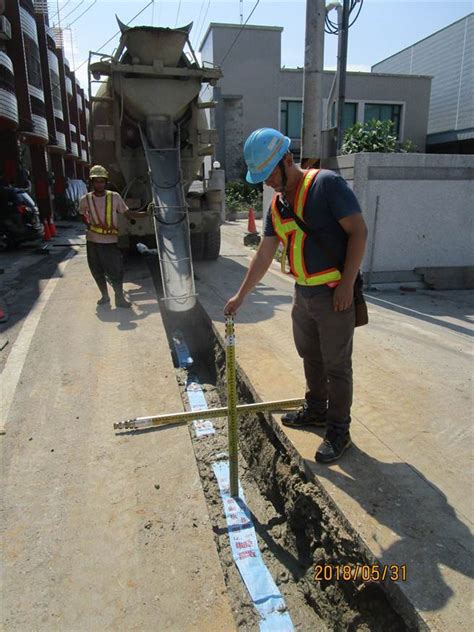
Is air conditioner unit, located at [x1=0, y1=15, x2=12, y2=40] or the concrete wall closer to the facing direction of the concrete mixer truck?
the air conditioner unit

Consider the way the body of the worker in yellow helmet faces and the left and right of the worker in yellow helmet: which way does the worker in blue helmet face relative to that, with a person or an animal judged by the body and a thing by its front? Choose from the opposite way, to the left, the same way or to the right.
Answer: to the right

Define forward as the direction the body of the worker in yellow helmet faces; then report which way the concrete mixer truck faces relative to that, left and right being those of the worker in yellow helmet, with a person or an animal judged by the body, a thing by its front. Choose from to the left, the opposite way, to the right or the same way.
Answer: the opposite way

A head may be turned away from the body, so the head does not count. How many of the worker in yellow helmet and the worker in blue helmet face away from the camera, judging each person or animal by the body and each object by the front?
0

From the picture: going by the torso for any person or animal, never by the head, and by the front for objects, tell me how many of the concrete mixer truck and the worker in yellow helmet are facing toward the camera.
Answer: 1

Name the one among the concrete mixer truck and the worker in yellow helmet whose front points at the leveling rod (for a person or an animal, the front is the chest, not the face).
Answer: the worker in yellow helmet

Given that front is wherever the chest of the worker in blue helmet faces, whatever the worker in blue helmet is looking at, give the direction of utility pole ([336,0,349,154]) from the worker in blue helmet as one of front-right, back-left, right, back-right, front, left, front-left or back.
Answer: back-right

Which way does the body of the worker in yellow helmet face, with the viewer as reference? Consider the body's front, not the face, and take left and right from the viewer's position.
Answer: facing the viewer

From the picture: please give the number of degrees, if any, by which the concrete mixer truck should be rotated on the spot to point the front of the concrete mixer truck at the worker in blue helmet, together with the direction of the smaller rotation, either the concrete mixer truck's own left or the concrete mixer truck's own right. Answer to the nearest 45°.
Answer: approximately 180°

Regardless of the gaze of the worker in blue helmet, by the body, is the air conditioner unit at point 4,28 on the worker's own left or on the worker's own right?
on the worker's own right

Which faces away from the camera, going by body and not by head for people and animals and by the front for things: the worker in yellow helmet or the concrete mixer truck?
the concrete mixer truck

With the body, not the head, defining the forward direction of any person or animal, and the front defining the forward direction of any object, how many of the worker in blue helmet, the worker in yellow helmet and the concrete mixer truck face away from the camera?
1

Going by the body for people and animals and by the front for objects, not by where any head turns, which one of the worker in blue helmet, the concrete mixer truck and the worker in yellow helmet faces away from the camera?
the concrete mixer truck

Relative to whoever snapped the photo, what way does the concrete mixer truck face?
facing away from the viewer

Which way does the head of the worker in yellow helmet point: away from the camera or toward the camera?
toward the camera

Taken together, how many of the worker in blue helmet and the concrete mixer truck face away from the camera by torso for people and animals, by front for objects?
1
